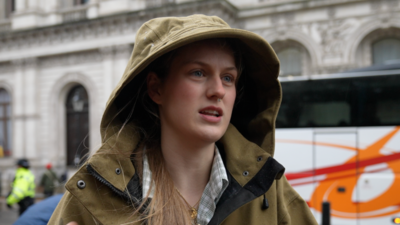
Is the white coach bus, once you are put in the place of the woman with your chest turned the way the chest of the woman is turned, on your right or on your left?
on your left

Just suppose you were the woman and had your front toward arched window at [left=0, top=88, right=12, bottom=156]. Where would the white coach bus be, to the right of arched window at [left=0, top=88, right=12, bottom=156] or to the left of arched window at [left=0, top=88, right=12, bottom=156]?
right

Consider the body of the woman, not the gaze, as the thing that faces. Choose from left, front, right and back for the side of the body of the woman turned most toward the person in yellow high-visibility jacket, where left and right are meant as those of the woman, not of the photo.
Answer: back

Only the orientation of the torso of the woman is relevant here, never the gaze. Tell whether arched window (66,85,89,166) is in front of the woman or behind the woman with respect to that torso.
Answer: behind

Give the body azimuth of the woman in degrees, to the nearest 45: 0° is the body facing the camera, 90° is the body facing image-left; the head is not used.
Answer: approximately 315°

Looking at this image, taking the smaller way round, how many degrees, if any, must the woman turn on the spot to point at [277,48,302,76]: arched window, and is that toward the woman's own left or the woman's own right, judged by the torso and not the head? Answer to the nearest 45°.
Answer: approximately 135° to the woman's own left

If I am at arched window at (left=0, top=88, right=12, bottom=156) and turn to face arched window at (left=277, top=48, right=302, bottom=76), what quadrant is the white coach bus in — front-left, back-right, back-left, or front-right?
front-right
